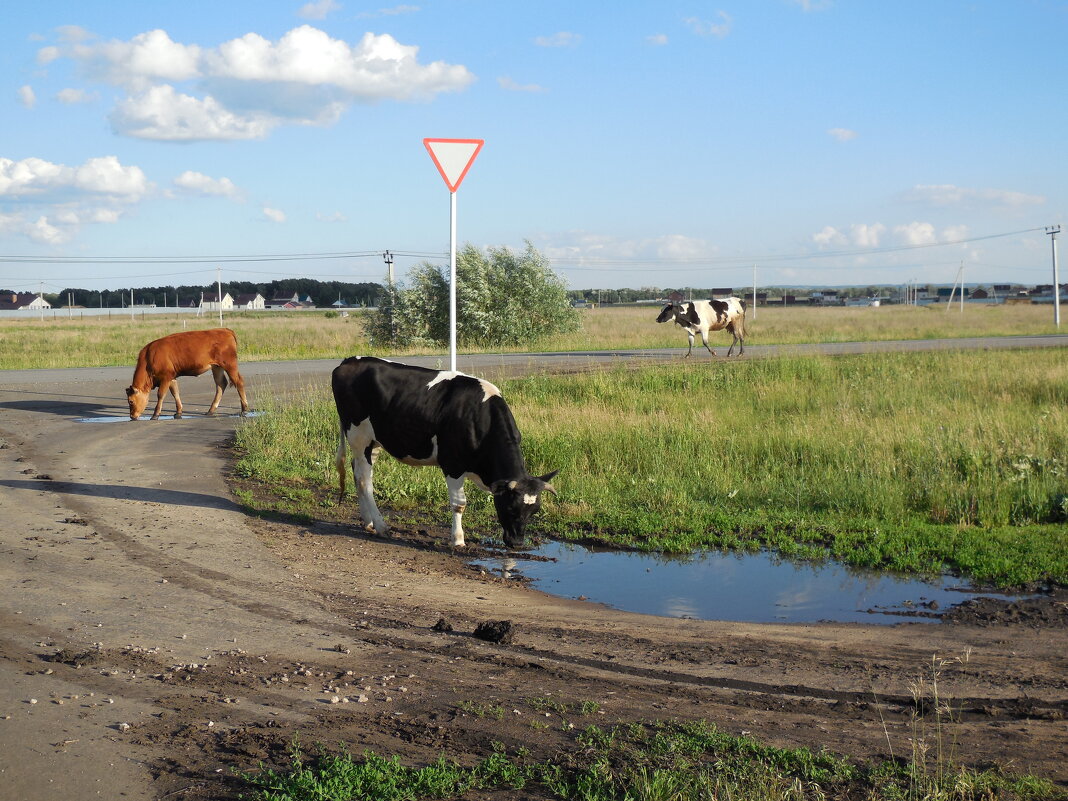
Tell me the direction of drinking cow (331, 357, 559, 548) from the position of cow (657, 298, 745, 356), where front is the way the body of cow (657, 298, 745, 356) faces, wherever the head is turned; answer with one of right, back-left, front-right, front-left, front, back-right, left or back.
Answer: left

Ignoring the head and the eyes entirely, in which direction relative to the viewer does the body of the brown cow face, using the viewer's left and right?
facing to the left of the viewer

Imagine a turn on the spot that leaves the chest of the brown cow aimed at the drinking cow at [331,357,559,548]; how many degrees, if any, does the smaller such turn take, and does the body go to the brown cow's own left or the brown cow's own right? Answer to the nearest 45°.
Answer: approximately 90° to the brown cow's own left

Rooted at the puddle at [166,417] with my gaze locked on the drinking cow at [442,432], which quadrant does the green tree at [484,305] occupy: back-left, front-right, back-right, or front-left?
back-left

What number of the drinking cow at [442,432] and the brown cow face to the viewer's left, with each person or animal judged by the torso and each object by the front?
1

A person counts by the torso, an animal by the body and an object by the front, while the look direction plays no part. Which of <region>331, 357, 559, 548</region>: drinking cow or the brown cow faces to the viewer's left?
the brown cow

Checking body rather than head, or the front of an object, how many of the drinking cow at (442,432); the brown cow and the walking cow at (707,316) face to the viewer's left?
2

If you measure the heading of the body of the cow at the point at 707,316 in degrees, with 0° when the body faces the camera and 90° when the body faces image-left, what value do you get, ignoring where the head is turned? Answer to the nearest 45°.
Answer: approximately 90°

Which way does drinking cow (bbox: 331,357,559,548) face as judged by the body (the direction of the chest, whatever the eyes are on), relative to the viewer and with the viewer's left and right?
facing the viewer and to the right of the viewer

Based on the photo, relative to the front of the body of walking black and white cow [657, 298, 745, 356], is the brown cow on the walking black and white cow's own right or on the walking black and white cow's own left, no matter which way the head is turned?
on the walking black and white cow's own left
